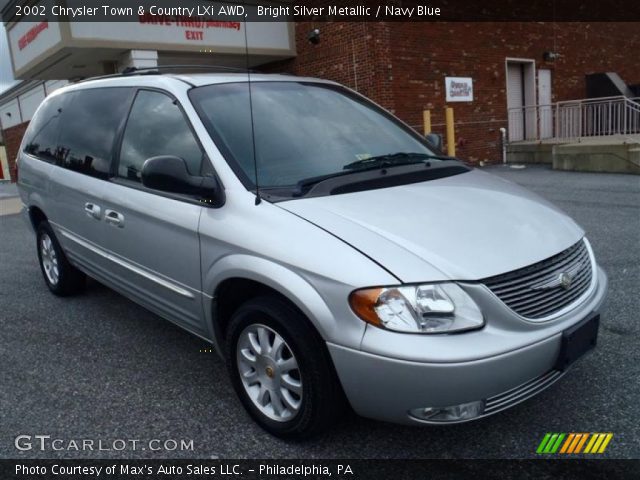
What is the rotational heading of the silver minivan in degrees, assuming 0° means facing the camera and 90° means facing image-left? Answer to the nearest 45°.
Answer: approximately 315°

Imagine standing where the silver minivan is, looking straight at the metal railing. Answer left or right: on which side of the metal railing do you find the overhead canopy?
left

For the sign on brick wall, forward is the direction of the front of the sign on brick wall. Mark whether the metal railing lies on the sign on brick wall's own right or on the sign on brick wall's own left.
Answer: on the sign on brick wall's own left

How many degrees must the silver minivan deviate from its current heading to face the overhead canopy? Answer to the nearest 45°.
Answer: approximately 135° to its left

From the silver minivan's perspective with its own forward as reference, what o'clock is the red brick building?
The red brick building is roughly at 8 o'clock from the silver minivan.

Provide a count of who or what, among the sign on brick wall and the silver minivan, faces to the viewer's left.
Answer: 0

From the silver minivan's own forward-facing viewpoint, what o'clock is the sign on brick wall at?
The sign on brick wall is roughly at 8 o'clock from the silver minivan.

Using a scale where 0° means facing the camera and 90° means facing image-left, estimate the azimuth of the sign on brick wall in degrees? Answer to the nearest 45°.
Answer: approximately 0°

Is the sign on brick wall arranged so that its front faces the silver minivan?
yes
